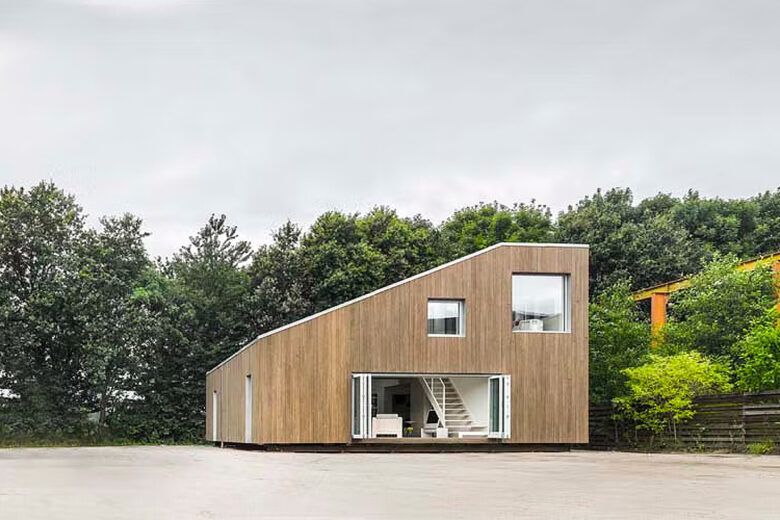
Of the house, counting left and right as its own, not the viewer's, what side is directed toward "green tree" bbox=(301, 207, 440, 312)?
back

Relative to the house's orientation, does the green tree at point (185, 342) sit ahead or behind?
behind

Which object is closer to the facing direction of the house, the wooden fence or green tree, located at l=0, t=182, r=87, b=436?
the wooden fence

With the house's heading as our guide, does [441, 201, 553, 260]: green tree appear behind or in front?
behind

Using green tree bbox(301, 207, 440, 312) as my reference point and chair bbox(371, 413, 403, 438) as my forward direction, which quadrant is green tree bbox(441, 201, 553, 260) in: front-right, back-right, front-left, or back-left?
back-left

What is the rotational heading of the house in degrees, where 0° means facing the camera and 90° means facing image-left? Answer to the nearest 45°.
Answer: approximately 0°
